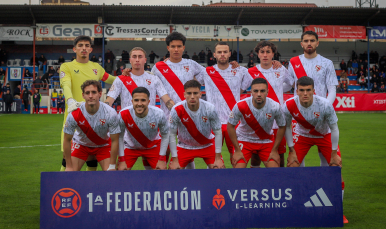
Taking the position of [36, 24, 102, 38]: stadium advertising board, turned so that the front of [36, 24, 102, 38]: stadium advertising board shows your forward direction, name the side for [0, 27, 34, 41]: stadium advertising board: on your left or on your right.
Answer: on your right

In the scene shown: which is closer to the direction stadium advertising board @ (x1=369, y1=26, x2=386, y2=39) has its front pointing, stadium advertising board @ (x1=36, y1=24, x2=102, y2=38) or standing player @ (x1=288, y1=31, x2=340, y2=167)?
the standing player

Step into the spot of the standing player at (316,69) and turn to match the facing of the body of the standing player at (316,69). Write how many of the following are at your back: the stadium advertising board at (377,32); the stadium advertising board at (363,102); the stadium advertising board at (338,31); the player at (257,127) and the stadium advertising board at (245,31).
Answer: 4

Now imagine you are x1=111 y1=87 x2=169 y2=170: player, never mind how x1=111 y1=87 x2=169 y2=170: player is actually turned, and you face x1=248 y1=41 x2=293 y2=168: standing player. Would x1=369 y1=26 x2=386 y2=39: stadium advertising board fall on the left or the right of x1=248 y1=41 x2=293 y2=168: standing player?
left

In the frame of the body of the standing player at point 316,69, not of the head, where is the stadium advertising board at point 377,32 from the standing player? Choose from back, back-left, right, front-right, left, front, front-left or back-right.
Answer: back

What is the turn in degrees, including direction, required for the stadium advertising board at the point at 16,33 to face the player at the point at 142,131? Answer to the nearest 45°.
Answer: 0° — it already faces them

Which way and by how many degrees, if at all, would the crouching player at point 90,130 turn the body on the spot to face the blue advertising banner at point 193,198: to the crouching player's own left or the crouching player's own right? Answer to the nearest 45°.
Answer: approximately 45° to the crouching player's own left

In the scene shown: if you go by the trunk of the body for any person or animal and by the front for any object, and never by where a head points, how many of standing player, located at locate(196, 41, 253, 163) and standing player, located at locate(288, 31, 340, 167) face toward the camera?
2

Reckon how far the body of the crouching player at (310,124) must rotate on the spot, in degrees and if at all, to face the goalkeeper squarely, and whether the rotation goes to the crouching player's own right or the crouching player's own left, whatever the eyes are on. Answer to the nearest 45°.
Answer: approximately 90° to the crouching player's own right

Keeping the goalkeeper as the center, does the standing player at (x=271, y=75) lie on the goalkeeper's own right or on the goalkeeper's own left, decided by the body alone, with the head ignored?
on the goalkeeper's own left
